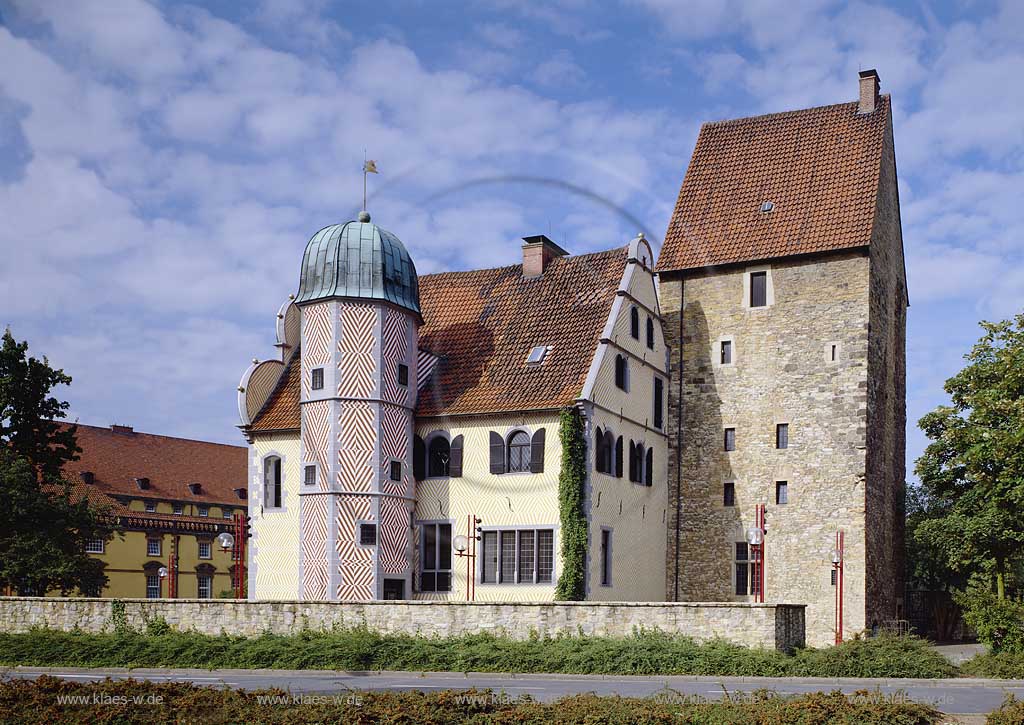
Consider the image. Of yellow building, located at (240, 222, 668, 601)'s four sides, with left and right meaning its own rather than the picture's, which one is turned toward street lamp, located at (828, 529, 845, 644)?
left

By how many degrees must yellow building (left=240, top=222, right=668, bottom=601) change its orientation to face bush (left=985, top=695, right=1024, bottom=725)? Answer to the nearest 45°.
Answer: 0° — it already faces it

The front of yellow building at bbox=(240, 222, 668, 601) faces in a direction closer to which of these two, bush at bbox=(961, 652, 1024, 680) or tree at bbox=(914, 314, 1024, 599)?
the bush

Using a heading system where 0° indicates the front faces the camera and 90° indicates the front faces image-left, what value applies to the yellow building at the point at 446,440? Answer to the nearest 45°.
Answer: approximately 0°

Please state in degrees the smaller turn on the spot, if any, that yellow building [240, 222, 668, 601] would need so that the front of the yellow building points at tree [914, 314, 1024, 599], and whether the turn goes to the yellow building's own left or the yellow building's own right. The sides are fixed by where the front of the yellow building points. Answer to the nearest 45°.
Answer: approximately 90° to the yellow building's own left

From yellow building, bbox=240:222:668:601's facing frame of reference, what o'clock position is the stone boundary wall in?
The stone boundary wall is roughly at 12 o'clock from the yellow building.
